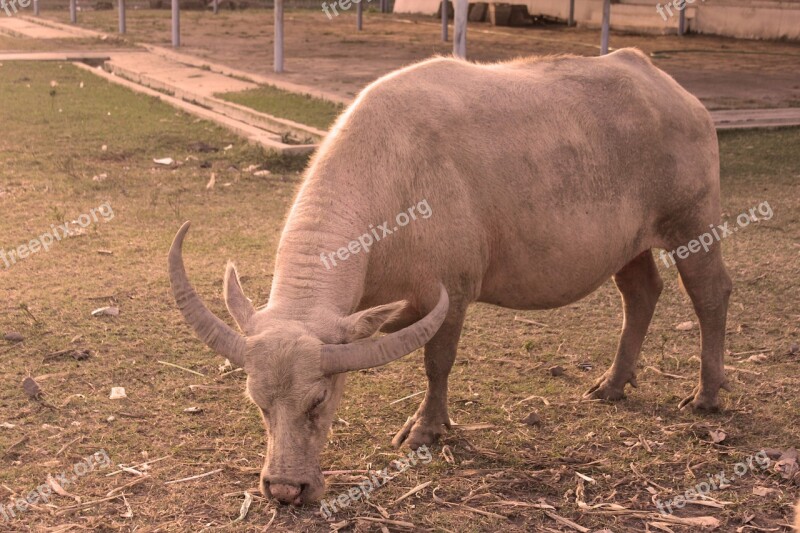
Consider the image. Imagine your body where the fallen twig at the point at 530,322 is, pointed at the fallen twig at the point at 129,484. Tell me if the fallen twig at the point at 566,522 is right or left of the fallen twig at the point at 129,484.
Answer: left

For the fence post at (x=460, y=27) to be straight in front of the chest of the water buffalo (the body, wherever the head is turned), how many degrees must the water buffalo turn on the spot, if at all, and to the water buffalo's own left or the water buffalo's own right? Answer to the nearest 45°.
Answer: approximately 135° to the water buffalo's own right

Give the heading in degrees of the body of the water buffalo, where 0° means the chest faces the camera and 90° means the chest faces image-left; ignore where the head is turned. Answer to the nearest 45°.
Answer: approximately 45°

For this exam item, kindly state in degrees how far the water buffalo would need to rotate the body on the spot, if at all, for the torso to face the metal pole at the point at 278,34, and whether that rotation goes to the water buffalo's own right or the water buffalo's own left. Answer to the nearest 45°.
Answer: approximately 135° to the water buffalo's own right

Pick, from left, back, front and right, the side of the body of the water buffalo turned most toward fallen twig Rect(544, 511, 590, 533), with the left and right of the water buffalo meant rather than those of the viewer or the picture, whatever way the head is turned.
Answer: left

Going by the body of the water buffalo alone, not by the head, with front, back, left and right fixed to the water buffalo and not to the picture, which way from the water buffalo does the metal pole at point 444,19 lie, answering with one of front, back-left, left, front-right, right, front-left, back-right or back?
back-right

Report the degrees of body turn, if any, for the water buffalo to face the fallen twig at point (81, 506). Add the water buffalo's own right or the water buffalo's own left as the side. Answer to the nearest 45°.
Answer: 0° — it already faces it

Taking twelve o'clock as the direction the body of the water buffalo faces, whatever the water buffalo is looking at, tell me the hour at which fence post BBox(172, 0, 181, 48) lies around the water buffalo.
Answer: The fence post is roughly at 4 o'clock from the water buffalo.

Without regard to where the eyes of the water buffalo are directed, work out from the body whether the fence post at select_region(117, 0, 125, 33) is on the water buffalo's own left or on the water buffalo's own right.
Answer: on the water buffalo's own right
